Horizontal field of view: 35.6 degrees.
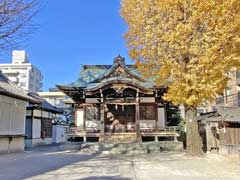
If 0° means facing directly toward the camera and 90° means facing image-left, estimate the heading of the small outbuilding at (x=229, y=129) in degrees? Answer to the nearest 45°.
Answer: approximately 45°

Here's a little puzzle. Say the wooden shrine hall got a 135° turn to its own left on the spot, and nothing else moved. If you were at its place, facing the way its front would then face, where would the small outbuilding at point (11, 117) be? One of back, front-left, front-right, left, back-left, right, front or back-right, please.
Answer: back

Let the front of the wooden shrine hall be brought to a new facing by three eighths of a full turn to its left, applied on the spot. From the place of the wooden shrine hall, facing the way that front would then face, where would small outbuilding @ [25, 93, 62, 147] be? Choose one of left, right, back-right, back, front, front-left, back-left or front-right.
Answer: left

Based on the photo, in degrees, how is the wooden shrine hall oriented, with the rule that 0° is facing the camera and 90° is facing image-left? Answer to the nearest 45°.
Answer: approximately 0°

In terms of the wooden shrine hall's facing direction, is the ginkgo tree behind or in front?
in front

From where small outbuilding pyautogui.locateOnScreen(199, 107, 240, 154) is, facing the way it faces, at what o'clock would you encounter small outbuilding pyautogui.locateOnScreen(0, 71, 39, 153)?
small outbuilding pyautogui.locateOnScreen(0, 71, 39, 153) is roughly at 1 o'clock from small outbuilding pyautogui.locateOnScreen(199, 107, 240, 154).
